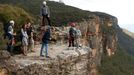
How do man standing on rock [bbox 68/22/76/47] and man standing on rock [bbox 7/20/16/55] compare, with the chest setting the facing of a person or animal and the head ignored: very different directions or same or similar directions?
very different directions

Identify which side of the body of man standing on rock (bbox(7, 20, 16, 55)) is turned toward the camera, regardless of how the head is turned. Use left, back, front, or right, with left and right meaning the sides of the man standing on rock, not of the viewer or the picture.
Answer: right

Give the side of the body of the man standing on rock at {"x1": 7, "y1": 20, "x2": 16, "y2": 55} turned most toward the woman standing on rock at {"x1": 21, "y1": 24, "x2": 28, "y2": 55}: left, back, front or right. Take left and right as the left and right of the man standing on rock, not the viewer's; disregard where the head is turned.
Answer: front

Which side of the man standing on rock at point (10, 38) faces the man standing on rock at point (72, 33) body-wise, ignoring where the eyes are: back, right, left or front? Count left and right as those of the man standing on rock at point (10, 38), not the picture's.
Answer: front

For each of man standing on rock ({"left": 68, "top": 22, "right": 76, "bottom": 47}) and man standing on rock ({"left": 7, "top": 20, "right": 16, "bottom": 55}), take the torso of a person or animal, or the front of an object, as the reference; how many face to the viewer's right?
1
